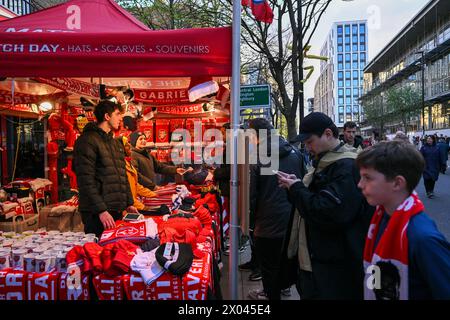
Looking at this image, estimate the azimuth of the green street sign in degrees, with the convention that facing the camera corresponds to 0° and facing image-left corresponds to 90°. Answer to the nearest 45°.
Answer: approximately 0°

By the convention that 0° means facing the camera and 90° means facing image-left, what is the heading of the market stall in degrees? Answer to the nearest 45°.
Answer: approximately 0°

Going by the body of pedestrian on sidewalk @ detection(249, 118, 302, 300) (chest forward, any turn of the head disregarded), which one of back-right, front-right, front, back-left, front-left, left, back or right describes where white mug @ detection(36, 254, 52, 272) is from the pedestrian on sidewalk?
front-left

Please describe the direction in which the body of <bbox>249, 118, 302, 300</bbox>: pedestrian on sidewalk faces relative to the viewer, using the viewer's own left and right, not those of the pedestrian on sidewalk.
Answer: facing to the left of the viewer

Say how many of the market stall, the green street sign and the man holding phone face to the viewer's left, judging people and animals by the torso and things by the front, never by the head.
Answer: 1

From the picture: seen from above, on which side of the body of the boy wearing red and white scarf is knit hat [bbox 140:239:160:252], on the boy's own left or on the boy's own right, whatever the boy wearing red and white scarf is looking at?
on the boy's own right

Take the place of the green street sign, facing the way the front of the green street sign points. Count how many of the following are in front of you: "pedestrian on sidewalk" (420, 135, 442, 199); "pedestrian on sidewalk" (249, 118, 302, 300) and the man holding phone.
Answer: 2

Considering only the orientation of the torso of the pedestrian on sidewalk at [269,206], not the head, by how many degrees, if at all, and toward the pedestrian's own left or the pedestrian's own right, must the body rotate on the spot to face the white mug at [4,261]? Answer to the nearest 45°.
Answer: approximately 45° to the pedestrian's own left

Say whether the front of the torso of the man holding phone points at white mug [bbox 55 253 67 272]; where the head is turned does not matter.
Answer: yes

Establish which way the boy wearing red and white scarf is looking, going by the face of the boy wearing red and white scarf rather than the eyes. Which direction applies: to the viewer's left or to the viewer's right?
to the viewer's left

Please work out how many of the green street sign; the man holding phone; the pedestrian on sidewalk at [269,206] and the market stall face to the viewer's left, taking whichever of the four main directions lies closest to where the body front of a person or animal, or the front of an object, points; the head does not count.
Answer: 2

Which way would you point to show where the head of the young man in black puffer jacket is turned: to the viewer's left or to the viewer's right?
to the viewer's right

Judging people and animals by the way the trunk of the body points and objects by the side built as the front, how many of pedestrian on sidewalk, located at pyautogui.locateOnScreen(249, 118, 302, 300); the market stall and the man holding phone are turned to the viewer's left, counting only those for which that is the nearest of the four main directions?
2

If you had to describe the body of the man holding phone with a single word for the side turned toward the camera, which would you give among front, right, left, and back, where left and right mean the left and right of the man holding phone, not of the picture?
left
